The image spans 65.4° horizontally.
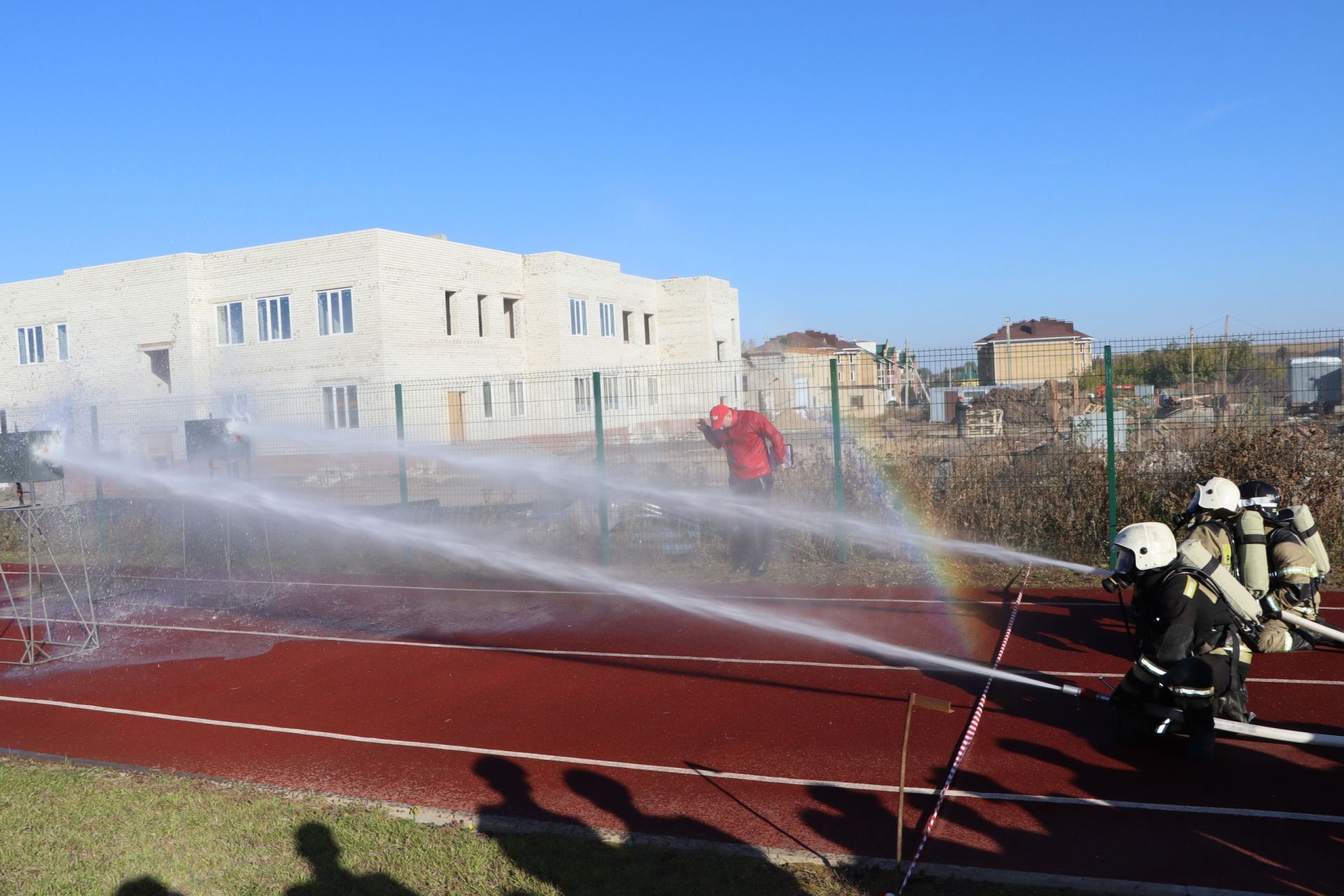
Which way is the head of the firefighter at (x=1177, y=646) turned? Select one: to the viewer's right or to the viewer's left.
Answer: to the viewer's left

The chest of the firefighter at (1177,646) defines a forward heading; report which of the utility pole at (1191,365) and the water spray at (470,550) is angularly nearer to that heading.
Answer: the water spray

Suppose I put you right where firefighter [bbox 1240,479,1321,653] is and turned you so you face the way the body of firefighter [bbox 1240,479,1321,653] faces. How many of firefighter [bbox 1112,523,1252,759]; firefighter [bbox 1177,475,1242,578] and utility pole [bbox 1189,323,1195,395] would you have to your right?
1

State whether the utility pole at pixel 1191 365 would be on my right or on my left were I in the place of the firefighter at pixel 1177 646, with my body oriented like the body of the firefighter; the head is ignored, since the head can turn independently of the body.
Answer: on my right

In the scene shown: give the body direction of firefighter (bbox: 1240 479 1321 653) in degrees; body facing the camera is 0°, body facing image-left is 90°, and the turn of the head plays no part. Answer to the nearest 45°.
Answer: approximately 90°

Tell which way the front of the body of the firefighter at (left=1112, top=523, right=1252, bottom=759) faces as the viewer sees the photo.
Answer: to the viewer's left

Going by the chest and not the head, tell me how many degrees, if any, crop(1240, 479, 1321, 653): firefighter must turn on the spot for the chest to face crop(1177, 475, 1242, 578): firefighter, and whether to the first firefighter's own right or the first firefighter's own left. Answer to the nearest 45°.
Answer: approximately 45° to the first firefighter's own left

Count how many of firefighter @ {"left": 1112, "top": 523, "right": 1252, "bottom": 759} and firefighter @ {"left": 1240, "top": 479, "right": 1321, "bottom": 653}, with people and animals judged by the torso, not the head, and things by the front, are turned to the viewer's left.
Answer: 2

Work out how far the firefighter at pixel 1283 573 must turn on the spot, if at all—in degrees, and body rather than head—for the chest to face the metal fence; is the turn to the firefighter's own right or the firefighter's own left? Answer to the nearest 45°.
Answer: approximately 45° to the firefighter's own right

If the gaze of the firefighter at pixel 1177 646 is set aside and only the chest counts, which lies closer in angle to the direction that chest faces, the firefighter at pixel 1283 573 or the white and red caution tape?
the white and red caution tape

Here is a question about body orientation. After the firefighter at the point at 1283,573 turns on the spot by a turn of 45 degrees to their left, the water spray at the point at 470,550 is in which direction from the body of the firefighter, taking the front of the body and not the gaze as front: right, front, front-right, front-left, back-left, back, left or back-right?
front-right

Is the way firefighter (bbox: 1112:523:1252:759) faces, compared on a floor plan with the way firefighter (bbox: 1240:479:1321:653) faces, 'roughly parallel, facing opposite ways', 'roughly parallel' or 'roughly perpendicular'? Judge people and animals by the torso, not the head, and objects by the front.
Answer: roughly parallel
